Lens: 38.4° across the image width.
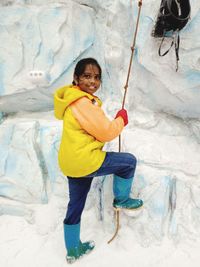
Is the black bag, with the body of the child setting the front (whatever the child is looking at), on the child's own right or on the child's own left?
on the child's own left
